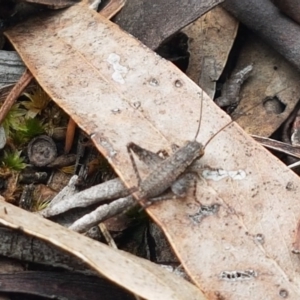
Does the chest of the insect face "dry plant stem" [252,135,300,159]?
yes

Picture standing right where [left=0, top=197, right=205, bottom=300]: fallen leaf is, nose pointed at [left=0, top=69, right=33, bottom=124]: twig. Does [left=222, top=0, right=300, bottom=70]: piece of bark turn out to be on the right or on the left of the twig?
right

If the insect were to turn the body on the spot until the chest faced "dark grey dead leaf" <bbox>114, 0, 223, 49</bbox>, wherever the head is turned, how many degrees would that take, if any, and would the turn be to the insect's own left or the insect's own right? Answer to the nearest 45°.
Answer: approximately 45° to the insect's own left

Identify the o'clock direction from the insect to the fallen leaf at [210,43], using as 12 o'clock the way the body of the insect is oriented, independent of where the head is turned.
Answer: The fallen leaf is roughly at 11 o'clock from the insect.

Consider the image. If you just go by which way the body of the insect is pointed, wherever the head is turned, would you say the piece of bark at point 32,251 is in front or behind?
behind

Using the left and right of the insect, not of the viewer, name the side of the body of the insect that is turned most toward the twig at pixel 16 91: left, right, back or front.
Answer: left

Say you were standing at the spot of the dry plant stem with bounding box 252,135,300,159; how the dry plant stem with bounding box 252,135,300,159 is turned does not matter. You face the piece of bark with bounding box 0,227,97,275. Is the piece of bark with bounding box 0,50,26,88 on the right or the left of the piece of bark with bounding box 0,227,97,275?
right

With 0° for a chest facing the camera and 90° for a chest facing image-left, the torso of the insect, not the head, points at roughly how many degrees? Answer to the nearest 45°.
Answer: approximately 225°
